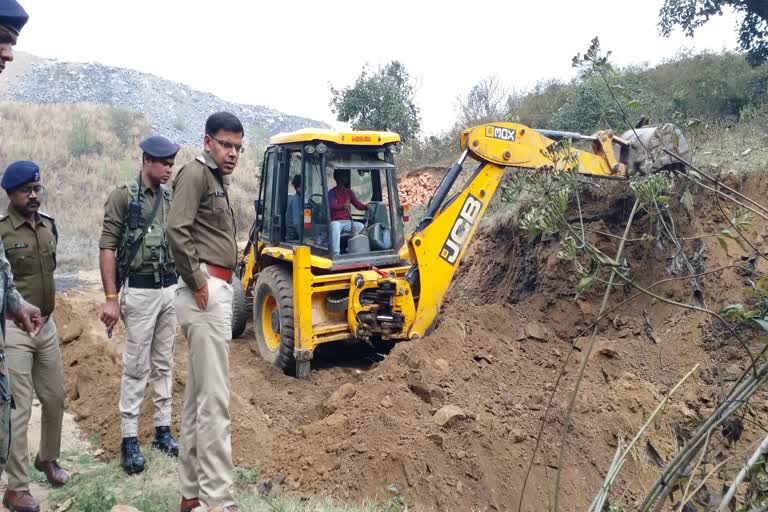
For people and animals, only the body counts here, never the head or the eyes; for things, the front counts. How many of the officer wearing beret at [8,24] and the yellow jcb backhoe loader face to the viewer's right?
1

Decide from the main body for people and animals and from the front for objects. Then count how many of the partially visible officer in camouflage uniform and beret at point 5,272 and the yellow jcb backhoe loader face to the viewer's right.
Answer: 1

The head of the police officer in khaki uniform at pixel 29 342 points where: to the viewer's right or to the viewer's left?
to the viewer's right

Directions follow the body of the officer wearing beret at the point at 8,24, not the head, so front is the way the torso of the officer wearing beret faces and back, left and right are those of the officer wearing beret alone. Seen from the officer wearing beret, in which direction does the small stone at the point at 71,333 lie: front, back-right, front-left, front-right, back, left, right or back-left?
left

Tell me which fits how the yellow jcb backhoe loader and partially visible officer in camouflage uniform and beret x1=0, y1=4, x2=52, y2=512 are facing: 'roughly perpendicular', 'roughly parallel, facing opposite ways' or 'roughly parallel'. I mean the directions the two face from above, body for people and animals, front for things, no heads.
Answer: roughly perpendicular

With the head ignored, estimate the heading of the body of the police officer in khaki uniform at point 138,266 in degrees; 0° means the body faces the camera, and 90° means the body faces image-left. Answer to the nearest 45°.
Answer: approximately 315°

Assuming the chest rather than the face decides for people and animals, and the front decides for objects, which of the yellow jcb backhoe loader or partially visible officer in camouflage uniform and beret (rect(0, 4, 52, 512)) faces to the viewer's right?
the partially visible officer in camouflage uniform and beret

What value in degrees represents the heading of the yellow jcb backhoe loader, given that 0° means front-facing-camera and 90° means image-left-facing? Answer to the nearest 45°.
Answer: approximately 135°

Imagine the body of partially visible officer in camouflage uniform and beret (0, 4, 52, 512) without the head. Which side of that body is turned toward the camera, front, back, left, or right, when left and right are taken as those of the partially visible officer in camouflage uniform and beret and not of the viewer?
right

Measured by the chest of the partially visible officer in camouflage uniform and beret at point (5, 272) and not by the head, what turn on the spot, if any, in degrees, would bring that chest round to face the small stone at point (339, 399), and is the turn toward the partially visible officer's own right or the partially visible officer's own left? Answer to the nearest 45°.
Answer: approximately 45° to the partially visible officer's own left
